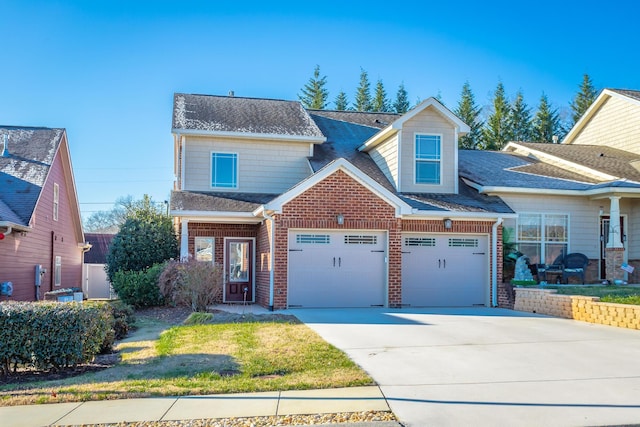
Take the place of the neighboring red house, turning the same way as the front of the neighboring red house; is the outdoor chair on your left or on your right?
on your left

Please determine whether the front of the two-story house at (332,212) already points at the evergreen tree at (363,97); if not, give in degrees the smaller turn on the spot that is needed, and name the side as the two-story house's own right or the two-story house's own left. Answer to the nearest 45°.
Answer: approximately 180°

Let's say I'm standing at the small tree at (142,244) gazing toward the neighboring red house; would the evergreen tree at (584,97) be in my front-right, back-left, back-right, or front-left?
back-right

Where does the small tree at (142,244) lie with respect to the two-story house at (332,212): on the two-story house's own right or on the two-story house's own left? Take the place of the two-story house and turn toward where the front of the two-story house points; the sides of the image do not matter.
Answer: on the two-story house's own right

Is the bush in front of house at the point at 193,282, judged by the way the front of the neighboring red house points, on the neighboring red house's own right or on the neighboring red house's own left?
on the neighboring red house's own left

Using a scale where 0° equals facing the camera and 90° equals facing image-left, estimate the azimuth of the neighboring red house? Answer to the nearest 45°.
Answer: approximately 45°
